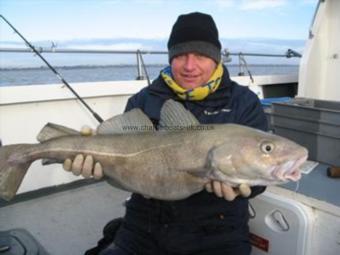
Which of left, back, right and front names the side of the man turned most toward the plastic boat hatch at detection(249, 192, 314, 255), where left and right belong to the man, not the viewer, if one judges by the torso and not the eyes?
left

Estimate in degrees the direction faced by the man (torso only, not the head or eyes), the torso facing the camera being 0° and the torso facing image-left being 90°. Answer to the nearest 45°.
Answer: approximately 0°
